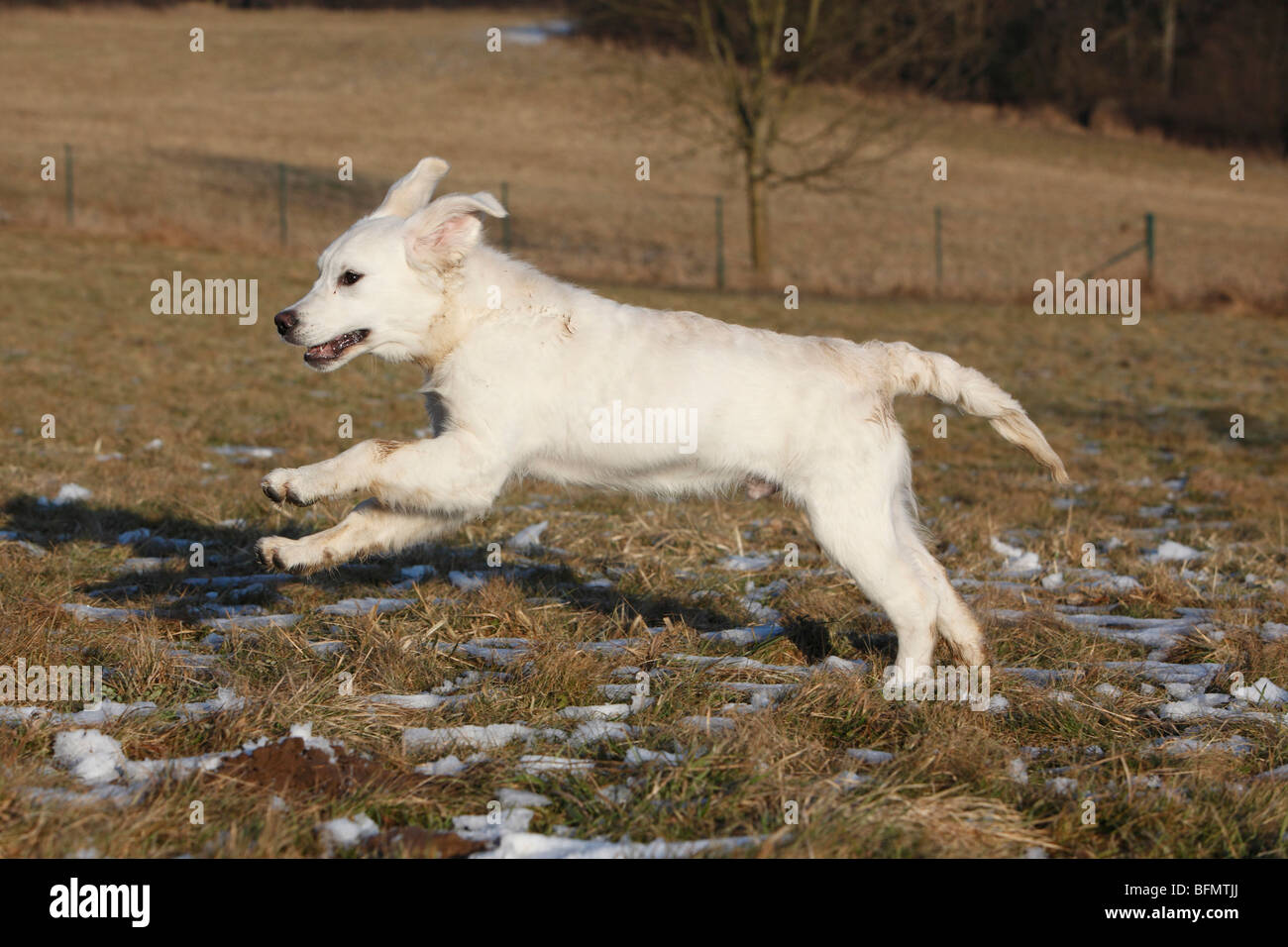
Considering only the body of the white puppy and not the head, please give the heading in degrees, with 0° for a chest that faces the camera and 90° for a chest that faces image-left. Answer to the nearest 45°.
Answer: approximately 90°

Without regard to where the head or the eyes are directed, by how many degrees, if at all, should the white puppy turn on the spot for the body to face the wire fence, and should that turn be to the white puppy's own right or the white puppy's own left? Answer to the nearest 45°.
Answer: approximately 90° to the white puppy's own right

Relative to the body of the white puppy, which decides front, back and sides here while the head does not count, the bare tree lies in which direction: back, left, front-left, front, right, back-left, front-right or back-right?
right
